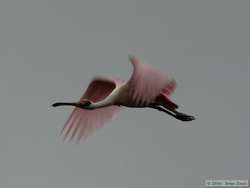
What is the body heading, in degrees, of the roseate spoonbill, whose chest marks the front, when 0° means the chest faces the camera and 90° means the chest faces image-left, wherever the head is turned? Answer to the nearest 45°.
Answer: approximately 90°
